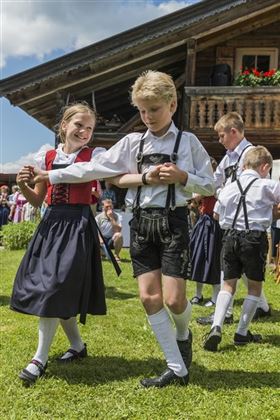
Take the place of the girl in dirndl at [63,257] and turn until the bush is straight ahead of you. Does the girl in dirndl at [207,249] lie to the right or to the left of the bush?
right

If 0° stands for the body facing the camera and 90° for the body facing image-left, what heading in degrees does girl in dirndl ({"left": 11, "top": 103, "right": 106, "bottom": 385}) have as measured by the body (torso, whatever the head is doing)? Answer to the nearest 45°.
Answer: approximately 45°

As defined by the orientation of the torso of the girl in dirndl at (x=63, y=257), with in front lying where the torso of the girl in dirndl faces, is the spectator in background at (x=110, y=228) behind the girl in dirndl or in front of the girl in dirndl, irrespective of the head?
behind

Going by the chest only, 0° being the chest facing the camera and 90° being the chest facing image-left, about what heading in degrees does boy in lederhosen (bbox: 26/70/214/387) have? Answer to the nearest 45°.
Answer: approximately 45°

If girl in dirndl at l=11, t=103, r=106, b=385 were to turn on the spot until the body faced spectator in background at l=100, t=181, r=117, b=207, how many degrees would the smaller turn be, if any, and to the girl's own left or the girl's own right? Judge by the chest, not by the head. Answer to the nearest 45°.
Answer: approximately 135° to the girl's own right
